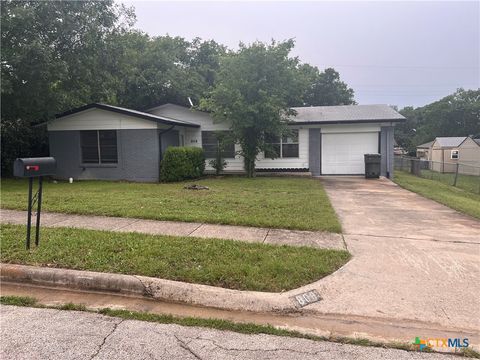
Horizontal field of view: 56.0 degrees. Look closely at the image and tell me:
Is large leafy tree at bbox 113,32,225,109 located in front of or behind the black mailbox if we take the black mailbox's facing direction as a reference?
behind

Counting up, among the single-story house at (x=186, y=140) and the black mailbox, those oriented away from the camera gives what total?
0

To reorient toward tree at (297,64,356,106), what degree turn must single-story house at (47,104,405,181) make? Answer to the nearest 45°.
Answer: approximately 135° to its left

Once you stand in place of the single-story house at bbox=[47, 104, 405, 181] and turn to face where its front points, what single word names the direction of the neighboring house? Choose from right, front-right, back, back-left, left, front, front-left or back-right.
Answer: back-left

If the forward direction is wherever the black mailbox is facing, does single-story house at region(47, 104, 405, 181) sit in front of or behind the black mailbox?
behind

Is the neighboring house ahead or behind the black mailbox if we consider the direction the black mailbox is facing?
behind

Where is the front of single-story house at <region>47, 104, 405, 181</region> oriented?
toward the camera

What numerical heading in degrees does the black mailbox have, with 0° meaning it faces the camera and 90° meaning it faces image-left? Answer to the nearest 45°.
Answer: approximately 45°
